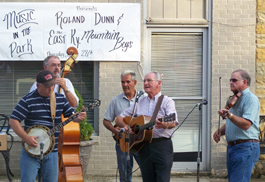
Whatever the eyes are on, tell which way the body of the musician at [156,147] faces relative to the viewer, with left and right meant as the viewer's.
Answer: facing the viewer and to the left of the viewer

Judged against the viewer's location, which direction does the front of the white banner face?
facing the viewer

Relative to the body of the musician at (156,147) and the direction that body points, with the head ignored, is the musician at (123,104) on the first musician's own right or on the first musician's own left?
on the first musician's own right

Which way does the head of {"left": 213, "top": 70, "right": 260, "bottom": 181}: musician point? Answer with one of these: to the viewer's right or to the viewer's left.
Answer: to the viewer's left

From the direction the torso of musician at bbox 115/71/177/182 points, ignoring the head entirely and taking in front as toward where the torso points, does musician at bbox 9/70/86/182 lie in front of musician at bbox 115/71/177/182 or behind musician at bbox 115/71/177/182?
in front

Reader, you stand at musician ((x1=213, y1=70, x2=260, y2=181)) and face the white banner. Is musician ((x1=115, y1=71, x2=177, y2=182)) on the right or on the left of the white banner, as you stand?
left

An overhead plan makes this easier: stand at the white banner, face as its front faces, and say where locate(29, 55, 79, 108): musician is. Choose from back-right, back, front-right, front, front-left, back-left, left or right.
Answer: front

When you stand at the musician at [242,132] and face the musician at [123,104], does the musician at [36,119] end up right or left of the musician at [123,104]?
left

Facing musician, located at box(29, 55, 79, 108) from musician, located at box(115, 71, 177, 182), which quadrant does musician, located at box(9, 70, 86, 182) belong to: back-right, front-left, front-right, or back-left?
front-left

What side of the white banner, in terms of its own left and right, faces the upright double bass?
front

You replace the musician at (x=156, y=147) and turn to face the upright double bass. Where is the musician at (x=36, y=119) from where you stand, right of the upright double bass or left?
left

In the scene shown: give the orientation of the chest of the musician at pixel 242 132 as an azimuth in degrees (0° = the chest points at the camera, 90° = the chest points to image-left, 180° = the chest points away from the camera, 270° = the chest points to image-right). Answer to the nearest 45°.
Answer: approximately 90°
